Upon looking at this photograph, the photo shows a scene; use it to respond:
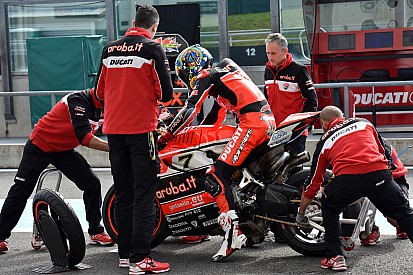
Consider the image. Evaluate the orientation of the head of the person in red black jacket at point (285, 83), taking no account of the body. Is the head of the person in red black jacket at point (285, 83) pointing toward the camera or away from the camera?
toward the camera

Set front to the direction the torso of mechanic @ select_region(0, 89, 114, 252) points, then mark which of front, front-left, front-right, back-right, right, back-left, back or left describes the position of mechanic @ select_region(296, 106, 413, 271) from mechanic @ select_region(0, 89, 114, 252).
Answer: front-right

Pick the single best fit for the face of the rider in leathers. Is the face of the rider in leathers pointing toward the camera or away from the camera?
away from the camera

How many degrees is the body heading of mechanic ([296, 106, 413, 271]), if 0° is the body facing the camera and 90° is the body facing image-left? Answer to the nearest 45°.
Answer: approximately 135°

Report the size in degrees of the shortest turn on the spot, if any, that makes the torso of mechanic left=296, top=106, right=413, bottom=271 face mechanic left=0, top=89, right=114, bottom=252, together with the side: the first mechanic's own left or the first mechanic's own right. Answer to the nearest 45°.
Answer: approximately 45° to the first mechanic's own left

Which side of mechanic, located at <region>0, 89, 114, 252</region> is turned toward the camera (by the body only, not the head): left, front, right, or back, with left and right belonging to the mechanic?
right

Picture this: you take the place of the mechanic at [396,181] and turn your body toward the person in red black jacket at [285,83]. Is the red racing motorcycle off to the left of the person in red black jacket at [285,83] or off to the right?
left

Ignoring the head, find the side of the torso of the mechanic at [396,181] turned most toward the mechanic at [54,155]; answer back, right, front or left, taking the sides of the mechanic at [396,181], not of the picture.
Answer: front

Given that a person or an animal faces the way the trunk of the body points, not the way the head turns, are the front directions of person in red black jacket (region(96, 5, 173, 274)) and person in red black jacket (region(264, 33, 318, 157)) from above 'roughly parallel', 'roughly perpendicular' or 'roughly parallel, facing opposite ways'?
roughly parallel, facing opposite ways
